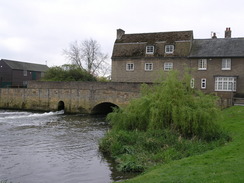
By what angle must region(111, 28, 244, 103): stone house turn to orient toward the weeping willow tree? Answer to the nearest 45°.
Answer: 0° — it already faces it

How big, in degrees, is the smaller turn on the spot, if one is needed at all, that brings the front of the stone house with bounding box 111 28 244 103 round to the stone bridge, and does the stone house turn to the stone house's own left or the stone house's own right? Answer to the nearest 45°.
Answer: approximately 90° to the stone house's own right

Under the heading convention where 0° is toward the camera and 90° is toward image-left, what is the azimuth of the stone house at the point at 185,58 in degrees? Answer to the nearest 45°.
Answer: approximately 0°

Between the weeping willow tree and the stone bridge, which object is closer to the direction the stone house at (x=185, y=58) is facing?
the weeping willow tree
